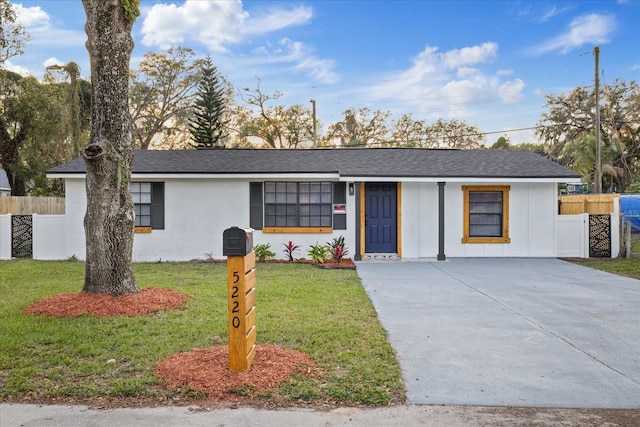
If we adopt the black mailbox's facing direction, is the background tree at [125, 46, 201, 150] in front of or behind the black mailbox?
behind

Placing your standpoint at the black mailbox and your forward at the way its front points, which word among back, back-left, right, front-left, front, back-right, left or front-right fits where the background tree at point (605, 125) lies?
back-left

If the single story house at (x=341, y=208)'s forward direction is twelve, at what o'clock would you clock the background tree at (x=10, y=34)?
The background tree is roughly at 4 o'clock from the single story house.

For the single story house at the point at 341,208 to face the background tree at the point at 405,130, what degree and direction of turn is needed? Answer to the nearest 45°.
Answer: approximately 180°

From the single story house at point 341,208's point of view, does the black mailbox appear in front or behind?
in front

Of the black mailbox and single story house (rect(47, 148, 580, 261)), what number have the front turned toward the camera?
2

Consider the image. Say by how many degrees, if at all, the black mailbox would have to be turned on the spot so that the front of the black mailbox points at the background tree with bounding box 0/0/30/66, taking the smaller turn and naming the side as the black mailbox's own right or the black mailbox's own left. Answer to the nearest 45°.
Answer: approximately 135° to the black mailbox's own right

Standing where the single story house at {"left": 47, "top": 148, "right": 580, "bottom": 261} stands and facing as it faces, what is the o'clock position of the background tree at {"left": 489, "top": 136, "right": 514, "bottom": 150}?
The background tree is roughly at 7 o'clock from the single story house.

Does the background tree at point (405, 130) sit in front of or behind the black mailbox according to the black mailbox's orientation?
behind

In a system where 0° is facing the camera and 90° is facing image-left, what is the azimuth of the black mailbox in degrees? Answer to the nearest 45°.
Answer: approximately 0°

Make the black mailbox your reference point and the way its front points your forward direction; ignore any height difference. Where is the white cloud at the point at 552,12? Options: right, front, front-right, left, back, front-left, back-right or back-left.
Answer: back-left

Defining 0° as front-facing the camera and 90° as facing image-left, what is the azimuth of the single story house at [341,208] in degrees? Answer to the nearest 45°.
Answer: approximately 0°

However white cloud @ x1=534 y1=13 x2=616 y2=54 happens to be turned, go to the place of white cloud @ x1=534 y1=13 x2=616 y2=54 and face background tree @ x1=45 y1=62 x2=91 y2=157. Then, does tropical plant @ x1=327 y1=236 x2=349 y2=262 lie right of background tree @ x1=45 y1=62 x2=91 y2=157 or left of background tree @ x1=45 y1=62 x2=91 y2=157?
left
